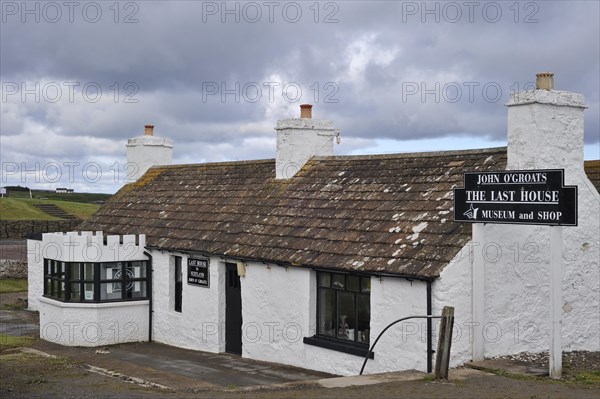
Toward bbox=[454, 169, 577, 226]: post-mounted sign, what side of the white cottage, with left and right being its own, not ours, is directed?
left

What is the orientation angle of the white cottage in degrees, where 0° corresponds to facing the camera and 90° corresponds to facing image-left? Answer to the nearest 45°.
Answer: approximately 45°

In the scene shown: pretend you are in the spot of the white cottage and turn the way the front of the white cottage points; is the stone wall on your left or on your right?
on your right
